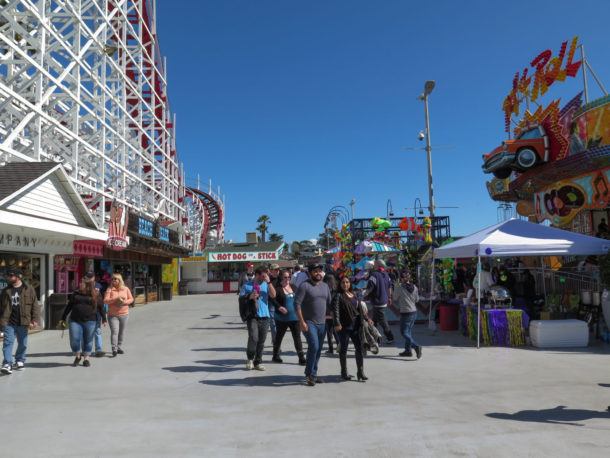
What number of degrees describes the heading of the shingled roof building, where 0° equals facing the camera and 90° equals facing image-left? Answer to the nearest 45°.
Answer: approximately 315°

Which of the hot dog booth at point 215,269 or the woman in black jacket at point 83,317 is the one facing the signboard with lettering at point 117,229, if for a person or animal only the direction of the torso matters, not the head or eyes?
the hot dog booth

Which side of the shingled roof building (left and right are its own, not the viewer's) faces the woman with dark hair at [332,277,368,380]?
front

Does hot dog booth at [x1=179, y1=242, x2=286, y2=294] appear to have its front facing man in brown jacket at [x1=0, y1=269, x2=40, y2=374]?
yes

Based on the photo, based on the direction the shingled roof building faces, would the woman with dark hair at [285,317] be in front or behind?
in front

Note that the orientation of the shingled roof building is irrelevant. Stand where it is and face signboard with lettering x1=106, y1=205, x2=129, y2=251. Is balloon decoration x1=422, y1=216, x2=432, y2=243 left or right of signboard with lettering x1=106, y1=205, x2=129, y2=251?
right

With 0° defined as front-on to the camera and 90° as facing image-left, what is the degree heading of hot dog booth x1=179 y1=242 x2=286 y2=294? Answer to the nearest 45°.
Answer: approximately 0°

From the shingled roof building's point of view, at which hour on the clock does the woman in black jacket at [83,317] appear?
The woman in black jacket is roughly at 1 o'clock from the shingled roof building.

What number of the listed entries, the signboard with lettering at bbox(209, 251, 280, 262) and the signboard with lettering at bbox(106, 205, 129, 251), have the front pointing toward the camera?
2

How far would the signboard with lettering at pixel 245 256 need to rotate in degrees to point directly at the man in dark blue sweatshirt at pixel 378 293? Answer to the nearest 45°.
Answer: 0° — it already faces them

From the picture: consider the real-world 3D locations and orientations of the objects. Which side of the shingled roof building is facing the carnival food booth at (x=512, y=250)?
front
